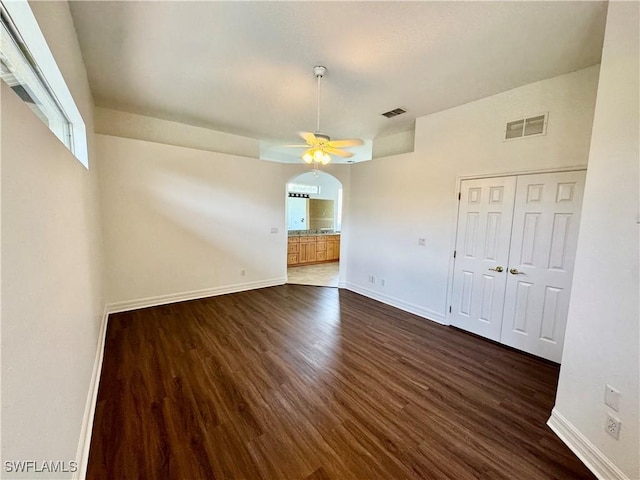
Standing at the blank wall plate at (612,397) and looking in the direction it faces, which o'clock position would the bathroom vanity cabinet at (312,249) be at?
The bathroom vanity cabinet is roughly at 2 o'clock from the blank wall plate.

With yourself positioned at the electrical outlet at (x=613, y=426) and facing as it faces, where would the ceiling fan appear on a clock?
The ceiling fan is roughly at 1 o'clock from the electrical outlet.

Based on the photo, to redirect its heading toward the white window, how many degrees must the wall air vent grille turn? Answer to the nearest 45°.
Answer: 0° — it already faces it

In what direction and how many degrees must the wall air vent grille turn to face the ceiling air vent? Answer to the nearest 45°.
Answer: approximately 45° to its right

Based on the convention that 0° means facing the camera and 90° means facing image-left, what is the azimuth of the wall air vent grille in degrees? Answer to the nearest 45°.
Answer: approximately 45°

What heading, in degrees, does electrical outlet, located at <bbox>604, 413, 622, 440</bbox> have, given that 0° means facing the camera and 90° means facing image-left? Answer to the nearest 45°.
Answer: approximately 45°
